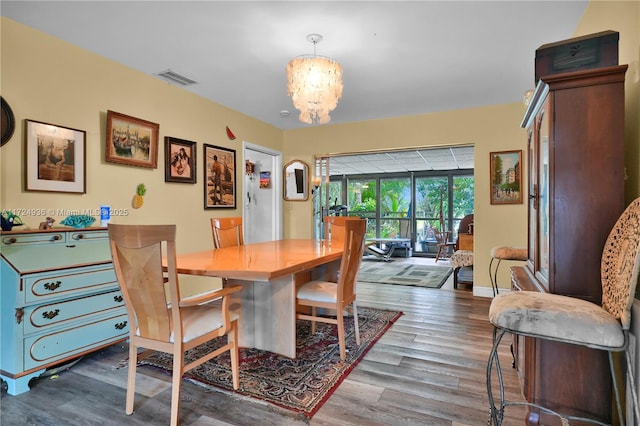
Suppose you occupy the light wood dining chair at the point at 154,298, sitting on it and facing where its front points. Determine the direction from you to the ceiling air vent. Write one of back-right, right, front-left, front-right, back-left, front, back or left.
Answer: front-left

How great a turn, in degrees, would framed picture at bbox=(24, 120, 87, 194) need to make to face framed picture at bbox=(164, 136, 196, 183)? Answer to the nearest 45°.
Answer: approximately 90° to its left

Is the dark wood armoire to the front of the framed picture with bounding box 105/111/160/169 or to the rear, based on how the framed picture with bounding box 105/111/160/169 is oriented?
to the front

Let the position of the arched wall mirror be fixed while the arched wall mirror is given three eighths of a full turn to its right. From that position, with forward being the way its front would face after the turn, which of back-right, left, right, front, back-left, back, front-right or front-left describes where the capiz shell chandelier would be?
back-left

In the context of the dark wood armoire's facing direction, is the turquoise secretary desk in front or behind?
in front

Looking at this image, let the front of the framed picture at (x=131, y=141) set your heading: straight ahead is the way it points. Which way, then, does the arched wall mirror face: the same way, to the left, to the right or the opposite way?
to the right

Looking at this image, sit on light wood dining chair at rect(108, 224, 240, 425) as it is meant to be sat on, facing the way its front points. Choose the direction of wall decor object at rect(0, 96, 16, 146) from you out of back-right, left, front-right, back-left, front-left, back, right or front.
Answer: left

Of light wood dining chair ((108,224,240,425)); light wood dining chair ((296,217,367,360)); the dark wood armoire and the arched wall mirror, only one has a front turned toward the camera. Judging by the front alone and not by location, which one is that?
the arched wall mirror

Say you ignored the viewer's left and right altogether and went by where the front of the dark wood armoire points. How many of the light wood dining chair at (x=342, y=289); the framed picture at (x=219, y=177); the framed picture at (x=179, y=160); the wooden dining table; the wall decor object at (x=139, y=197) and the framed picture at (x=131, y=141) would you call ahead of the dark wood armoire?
6

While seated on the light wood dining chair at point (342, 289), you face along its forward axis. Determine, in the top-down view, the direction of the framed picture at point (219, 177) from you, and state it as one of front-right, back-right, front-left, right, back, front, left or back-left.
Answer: front

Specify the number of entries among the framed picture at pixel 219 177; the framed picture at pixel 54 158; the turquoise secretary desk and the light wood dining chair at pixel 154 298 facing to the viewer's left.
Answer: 0

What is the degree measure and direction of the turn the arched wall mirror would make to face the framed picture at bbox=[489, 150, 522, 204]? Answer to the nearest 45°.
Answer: approximately 45° to its left

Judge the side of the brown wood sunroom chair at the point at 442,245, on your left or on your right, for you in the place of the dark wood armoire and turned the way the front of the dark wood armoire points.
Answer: on your right

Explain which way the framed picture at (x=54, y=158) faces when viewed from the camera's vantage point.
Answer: facing the viewer and to the right of the viewer

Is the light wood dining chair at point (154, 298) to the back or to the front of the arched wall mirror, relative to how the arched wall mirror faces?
to the front

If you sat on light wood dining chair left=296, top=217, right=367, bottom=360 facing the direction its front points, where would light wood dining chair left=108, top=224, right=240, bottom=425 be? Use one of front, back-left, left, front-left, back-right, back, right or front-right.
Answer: left

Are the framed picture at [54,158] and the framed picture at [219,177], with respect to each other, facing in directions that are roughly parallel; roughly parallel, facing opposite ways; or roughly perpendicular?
roughly parallel

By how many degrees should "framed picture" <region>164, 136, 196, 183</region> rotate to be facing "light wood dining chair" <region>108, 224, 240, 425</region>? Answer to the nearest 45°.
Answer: approximately 45° to its right
